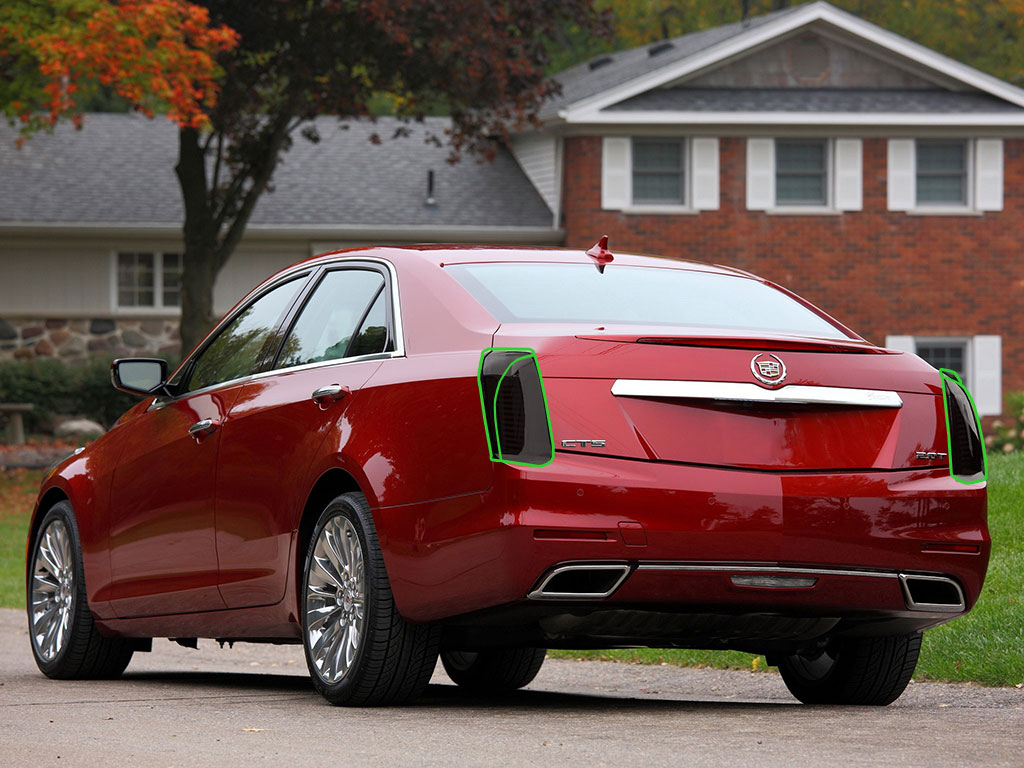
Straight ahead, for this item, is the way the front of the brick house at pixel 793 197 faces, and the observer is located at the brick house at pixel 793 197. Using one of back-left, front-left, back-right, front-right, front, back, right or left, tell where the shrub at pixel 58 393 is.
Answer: right

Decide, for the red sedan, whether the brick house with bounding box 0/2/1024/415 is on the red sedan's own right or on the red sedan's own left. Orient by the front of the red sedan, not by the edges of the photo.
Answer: on the red sedan's own right

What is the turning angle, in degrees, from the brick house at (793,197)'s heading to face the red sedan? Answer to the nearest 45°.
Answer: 0° — it already faces it

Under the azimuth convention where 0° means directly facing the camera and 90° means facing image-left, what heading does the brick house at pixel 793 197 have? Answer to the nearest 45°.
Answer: approximately 0°

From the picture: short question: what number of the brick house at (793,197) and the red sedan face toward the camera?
1

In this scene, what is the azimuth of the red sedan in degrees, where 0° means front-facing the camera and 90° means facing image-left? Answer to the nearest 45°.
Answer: approximately 135°

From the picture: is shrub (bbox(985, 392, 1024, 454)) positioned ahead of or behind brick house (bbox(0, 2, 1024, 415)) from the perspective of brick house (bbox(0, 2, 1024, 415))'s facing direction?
ahead

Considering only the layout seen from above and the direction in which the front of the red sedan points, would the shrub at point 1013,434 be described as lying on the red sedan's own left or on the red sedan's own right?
on the red sedan's own right
